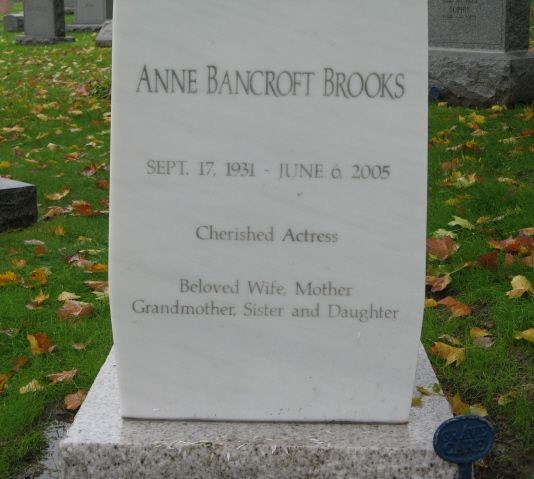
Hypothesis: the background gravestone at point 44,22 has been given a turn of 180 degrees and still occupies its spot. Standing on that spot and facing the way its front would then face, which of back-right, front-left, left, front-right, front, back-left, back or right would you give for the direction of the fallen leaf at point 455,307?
back-right

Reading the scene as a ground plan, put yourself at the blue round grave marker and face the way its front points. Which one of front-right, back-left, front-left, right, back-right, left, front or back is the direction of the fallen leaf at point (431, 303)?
back

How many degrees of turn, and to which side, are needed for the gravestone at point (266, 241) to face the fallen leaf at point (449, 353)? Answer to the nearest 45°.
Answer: approximately 135° to its left

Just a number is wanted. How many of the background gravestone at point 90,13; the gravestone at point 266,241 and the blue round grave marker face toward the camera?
3

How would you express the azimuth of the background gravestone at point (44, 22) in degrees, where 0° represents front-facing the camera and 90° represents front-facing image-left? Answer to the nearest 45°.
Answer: approximately 45°

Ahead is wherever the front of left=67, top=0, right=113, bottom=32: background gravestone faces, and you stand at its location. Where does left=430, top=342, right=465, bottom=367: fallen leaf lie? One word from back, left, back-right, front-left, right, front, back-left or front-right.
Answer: front

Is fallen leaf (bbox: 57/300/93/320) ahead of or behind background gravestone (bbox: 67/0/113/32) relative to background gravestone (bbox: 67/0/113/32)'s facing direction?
ahead

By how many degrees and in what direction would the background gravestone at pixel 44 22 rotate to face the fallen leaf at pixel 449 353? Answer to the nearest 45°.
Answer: approximately 45° to its left

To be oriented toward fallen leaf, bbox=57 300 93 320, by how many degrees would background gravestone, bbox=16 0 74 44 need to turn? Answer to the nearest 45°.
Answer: approximately 45° to its left

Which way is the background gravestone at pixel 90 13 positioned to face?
toward the camera

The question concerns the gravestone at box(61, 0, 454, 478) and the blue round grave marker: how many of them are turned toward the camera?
2

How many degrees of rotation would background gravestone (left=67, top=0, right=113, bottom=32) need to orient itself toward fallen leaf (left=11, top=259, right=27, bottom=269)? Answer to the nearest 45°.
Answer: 0° — it already faces it

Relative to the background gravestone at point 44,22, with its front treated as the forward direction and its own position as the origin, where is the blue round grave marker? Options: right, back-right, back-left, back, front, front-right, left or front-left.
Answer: front-left

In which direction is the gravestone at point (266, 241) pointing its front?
toward the camera

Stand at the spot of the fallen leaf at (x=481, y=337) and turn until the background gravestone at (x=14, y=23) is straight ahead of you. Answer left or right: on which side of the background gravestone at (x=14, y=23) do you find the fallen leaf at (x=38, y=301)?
left
